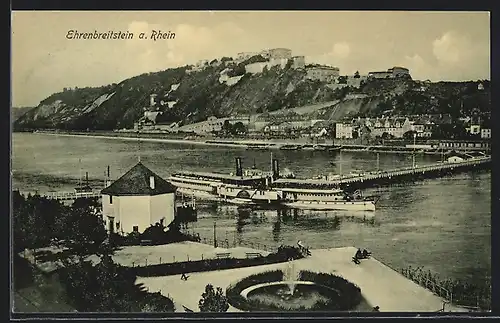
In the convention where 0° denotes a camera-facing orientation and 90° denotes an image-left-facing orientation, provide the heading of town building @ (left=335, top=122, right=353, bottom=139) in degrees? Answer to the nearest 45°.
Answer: approximately 0°

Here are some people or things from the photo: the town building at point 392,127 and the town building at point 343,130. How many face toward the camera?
2

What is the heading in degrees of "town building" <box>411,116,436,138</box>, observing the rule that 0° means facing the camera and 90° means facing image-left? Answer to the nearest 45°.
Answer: approximately 0°
